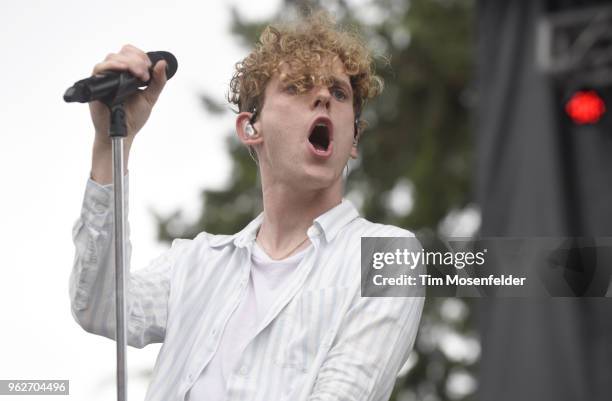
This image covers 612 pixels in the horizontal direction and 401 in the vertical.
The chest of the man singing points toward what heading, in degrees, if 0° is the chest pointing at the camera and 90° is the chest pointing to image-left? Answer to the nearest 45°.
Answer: approximately 0°
